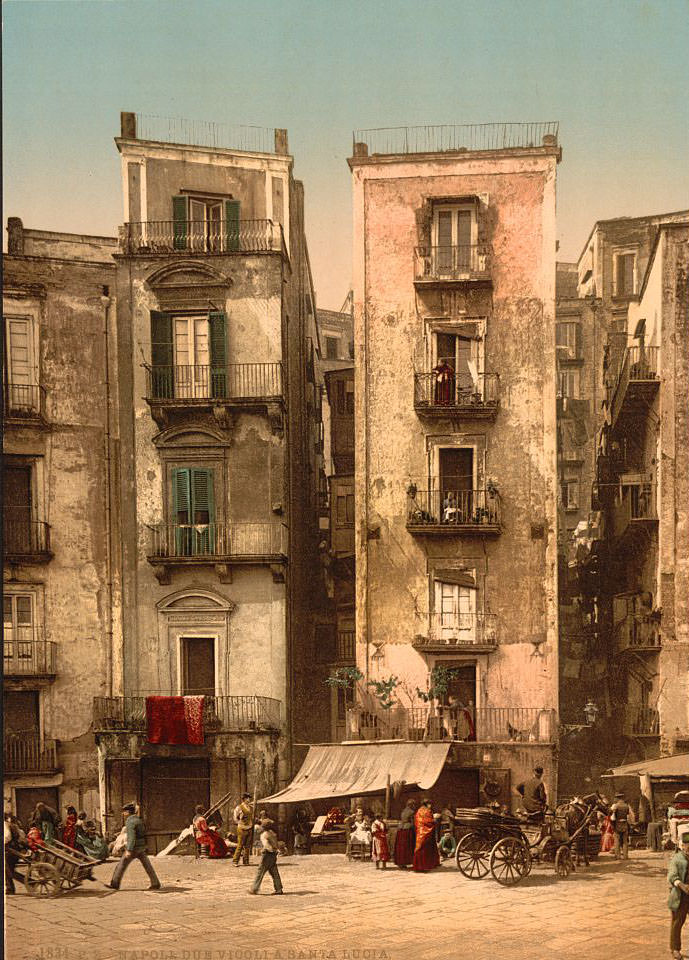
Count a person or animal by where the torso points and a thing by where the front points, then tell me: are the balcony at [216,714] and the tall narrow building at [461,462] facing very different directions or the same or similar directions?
same or similar directions

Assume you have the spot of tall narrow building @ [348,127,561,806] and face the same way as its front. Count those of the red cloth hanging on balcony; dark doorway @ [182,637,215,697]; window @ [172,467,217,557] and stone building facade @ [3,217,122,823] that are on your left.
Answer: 0

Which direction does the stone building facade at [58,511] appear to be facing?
toward the camera

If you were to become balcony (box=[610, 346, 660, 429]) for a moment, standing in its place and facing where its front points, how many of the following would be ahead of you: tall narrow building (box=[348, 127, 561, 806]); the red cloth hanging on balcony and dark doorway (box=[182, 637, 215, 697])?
3

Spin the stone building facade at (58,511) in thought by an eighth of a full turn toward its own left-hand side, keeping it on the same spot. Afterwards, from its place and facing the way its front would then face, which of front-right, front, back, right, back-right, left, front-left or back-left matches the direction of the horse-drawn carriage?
front

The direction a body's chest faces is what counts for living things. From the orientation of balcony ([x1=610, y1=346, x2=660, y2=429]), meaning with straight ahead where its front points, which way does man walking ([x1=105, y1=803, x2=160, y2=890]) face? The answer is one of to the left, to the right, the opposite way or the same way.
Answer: the same way

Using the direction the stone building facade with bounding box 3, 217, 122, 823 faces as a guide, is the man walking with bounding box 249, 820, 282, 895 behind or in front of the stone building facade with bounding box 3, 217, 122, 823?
in front

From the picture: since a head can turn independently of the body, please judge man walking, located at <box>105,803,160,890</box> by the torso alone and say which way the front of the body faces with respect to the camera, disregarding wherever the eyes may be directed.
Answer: to the viewer's left

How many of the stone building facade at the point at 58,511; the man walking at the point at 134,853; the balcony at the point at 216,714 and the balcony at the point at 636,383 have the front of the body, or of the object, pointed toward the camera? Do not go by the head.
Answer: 2

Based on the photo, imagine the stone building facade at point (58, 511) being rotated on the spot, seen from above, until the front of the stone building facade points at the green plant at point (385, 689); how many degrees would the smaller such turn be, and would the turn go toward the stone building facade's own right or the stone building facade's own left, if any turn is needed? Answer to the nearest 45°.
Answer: approximately 90° to the stone building facade's own left

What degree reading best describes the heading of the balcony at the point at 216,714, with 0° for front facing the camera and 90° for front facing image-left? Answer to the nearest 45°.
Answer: approximately 0°

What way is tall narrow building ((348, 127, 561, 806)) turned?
toward the camera

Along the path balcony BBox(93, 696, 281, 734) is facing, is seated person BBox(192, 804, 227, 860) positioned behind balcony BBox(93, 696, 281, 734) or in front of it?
in front
